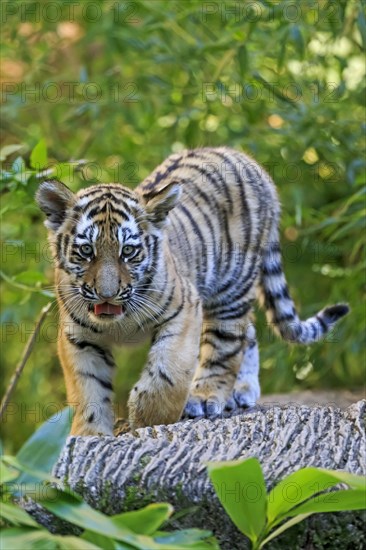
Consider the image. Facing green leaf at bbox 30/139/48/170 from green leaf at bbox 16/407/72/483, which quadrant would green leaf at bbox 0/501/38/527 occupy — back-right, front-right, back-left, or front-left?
back-left

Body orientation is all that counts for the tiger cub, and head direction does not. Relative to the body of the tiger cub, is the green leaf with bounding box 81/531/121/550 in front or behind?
in front

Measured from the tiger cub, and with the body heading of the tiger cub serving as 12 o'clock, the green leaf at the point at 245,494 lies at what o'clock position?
The green leaf is roughly at 10 o'clock from the tiger cub.

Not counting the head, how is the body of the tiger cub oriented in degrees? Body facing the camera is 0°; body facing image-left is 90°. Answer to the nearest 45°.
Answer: approximately 45°

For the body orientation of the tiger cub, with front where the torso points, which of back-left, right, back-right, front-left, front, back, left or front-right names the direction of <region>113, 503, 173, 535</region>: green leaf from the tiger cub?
front-left
